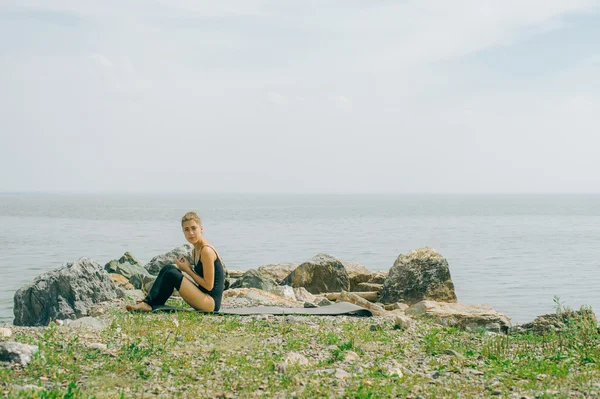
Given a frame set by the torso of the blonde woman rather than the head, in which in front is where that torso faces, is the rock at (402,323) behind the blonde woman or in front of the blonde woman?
behind

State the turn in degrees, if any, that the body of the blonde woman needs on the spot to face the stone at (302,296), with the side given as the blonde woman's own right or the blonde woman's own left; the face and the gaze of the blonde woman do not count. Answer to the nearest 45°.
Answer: approximately 135° to the blonde woman's own right

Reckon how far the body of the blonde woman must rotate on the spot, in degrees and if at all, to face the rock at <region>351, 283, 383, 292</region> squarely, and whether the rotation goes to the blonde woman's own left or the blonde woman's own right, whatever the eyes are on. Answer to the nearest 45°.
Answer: approximately 135° to the blonde woman's own right

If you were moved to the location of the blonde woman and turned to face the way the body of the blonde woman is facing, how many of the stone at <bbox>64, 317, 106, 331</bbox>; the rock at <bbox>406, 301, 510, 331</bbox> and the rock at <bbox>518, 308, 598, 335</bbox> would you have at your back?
2

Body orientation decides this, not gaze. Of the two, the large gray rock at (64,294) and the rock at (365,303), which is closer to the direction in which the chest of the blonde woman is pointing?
the large gray rock

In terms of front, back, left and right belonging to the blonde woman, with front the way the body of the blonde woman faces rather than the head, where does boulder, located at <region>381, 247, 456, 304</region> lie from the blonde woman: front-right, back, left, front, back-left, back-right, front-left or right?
back-right

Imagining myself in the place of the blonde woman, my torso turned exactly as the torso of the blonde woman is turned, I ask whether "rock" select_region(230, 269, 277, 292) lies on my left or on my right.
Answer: on my right

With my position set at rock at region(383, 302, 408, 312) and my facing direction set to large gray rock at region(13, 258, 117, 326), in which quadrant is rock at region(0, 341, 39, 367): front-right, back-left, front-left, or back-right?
front-left

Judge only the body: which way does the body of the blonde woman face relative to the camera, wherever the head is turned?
to the viewer's left

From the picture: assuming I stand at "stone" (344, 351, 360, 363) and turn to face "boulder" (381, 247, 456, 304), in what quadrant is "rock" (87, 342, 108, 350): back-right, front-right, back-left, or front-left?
back-left

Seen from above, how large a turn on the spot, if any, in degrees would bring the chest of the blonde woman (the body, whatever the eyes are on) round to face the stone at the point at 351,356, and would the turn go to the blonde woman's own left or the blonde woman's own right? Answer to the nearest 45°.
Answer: approximately 135° to the blonde woman's own left

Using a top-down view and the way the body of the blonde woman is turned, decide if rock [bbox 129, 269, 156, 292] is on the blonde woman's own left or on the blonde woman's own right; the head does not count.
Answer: on the blonde woman's own right

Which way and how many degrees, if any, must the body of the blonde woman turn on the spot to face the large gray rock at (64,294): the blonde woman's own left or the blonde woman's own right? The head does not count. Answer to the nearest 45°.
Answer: approximately 45° to the blonde woman's own right

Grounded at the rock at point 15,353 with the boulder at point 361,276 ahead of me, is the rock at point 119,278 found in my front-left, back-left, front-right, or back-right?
front-left
